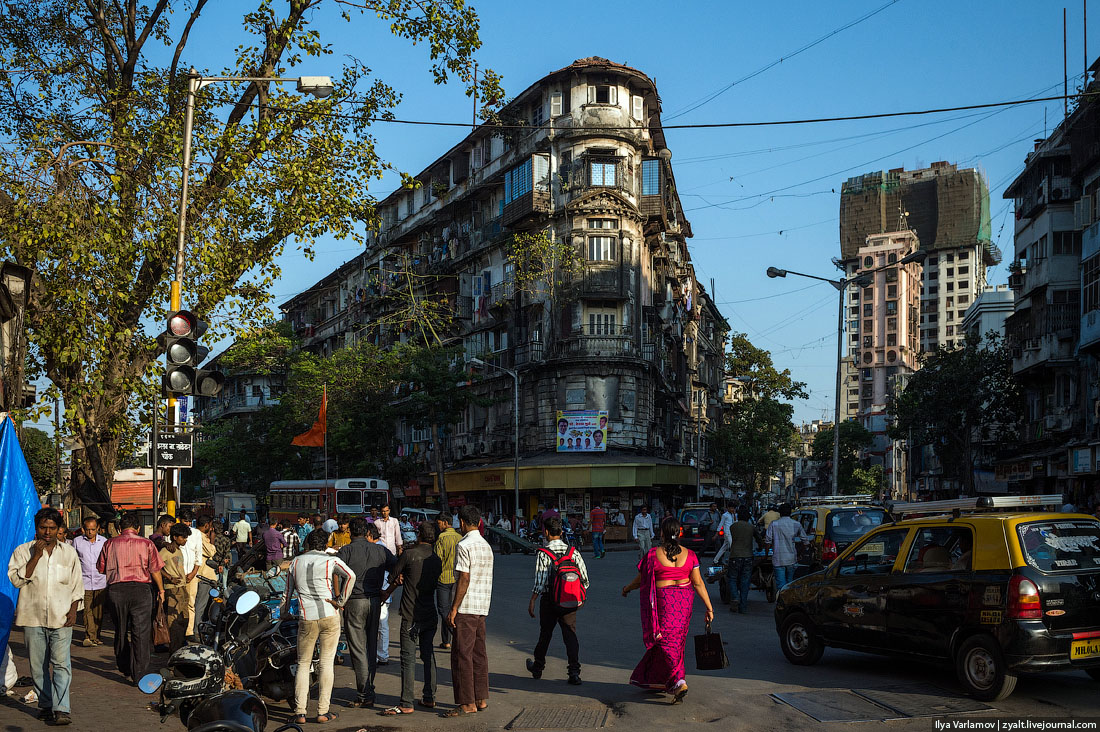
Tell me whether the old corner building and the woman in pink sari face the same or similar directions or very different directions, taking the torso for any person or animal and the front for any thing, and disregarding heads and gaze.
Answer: very different directions

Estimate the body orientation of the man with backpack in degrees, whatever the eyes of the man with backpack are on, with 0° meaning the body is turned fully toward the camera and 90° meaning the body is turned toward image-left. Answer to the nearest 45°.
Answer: approximately 135°

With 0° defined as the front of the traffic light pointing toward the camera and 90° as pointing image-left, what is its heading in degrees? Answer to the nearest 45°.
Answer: approximately 0°

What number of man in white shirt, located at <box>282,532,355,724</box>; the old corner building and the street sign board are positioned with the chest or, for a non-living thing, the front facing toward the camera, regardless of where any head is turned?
2

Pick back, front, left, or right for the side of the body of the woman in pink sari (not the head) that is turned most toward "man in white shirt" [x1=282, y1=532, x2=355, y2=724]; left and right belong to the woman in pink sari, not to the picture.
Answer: left

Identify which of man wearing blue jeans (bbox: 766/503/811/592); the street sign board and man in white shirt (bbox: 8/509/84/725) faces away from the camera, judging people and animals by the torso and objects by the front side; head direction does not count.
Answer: the man wearing blue jeans

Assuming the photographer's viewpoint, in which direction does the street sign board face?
facing the viewer

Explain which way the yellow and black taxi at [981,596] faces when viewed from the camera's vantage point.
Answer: facing away from the viewer and to the left of the viewer

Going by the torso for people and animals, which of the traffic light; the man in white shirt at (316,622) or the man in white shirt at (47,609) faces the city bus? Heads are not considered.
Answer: the man in white shirt at (316,622)

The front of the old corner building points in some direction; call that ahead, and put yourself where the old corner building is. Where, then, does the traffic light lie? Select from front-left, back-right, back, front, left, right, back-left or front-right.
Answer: front

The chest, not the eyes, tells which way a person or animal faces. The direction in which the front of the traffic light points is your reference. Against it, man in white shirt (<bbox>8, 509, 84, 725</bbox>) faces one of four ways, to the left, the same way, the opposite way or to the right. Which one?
the same way

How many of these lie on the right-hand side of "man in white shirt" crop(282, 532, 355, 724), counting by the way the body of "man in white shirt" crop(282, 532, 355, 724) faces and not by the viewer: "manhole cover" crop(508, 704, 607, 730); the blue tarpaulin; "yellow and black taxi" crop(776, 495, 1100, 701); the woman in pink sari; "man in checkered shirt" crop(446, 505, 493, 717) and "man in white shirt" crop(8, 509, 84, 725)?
4

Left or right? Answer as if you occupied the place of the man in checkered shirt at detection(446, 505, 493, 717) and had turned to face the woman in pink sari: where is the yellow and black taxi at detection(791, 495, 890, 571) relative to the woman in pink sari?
left

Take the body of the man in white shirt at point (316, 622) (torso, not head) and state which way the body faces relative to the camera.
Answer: away from the camera

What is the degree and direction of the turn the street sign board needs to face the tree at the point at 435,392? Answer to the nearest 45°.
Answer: approximately 180°

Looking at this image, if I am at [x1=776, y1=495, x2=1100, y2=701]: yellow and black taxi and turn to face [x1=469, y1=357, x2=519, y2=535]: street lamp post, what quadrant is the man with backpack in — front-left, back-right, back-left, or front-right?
front-left
